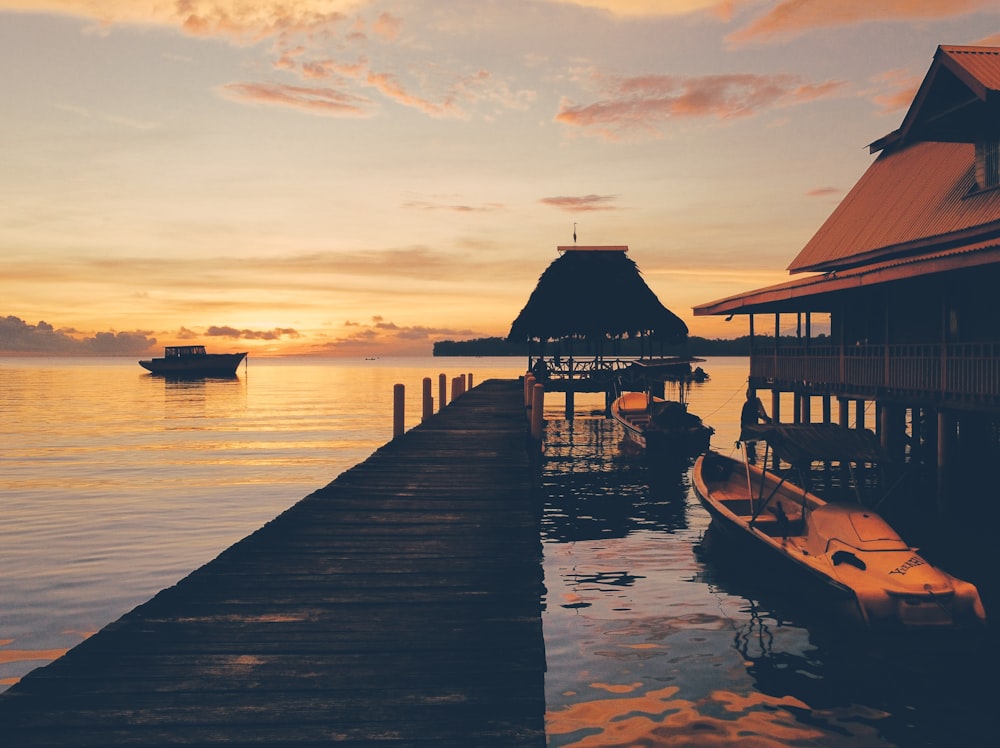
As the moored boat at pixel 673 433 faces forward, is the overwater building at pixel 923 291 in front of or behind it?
behind

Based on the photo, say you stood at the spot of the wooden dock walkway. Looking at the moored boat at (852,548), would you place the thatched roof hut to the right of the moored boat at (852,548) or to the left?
left

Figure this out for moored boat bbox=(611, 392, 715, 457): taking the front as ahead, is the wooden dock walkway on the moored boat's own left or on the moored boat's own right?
on the moored boat's own left

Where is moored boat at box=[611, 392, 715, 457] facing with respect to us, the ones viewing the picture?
facing away from the viewer and to the left of the viewer

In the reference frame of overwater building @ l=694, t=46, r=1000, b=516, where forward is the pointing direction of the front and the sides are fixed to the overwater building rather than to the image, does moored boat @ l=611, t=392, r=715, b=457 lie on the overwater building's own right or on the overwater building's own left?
on the overwater building's own right

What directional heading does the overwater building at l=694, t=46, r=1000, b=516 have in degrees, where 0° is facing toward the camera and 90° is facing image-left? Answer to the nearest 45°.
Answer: approximately 45°

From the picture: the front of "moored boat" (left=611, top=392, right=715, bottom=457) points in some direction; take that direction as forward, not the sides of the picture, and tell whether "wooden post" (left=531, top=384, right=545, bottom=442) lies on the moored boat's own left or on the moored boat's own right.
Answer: on the moored boat's own left

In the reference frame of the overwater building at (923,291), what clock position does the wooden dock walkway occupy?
The wooden dock walkway is roughly at 11 o'clock from the overwater building.

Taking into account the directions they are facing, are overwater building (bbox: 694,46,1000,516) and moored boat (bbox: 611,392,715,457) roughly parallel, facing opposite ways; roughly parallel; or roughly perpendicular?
roughly perpendicular

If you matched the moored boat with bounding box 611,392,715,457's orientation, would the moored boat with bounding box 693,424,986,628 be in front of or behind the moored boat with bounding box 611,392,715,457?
behind
